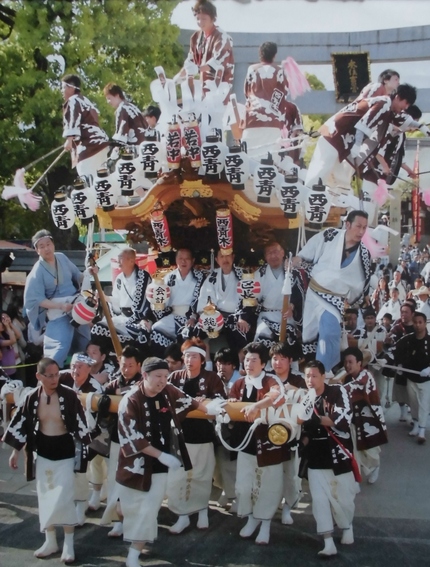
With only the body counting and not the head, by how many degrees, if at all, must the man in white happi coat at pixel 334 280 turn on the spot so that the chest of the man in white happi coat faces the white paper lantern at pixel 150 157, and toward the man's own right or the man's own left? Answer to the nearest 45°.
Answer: approximately 135° to the man's own right

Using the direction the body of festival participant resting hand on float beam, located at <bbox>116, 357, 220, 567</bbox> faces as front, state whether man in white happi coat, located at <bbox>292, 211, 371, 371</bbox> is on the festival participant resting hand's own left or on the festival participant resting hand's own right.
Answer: on the festival participant resting hand's own left

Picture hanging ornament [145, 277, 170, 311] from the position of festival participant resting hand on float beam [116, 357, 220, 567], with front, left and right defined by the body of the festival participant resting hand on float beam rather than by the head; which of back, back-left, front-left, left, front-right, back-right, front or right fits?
back-left

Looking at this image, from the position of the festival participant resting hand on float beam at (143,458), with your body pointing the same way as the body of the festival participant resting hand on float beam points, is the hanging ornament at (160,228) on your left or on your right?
on your left

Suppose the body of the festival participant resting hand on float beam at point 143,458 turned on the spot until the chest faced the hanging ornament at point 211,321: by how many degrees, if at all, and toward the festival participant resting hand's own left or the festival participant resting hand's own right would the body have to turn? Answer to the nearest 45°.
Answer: approximately 135° to the festival participant resting hand's own left

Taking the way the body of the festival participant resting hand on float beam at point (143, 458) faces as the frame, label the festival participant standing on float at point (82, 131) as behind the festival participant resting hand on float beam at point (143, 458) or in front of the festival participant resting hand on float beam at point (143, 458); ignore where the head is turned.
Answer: behind

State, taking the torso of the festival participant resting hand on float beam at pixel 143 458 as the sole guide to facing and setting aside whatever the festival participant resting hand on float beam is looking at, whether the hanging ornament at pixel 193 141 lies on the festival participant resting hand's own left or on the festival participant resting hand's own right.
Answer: on the festival participant resting hand's own left

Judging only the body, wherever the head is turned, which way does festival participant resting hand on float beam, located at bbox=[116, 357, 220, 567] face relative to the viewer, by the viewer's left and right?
facing the viewer and to the right of the viewer
